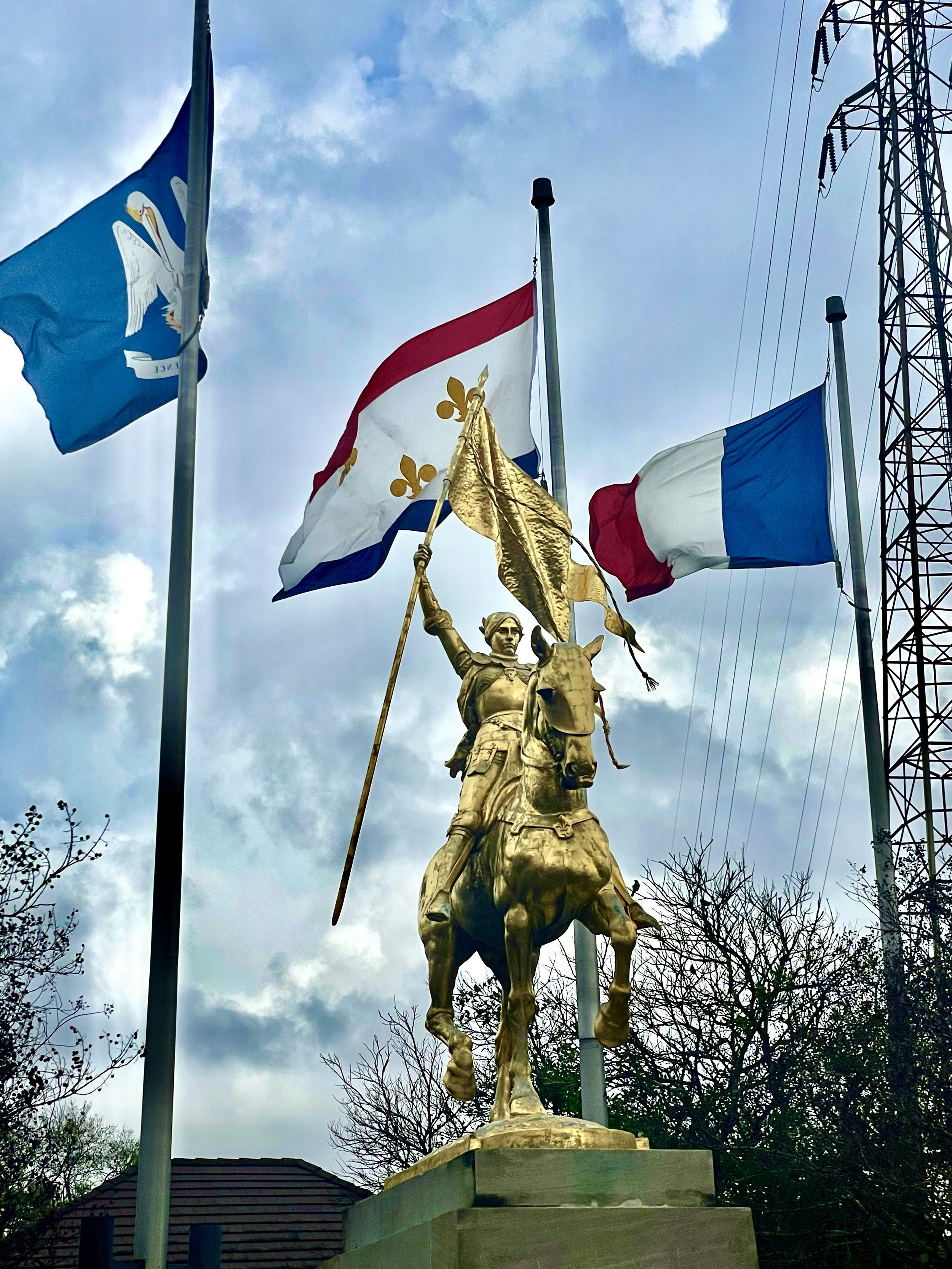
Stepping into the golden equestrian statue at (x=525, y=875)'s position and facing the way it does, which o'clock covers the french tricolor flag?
The french tricolor flag is roughly at 8 o'clock from the golden equestrian statue.

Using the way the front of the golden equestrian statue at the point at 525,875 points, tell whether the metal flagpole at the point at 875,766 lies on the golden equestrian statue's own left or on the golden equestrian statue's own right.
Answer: on the golden equestrian statue's own left
